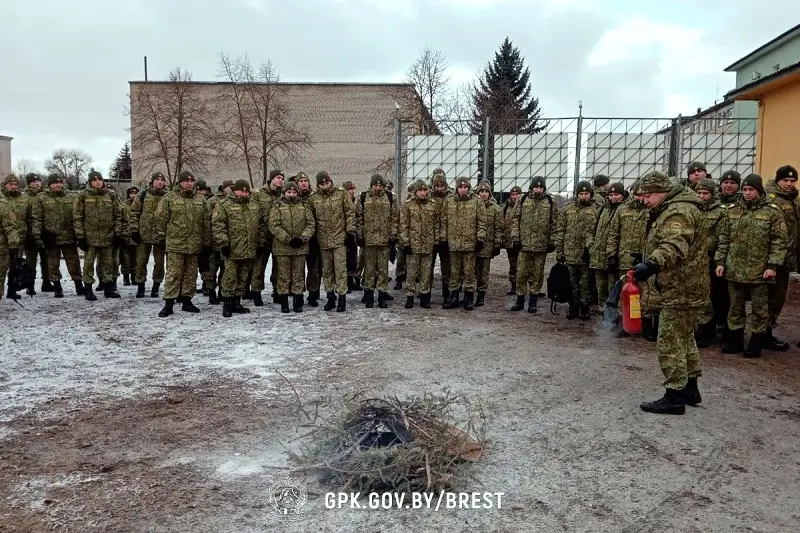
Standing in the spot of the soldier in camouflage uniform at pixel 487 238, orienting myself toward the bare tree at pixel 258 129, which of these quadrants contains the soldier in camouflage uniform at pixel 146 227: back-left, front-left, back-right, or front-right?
front-left

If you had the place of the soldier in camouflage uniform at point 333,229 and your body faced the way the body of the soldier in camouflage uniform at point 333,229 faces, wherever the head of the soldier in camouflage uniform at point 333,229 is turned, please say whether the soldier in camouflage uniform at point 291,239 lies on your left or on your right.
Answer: on your right

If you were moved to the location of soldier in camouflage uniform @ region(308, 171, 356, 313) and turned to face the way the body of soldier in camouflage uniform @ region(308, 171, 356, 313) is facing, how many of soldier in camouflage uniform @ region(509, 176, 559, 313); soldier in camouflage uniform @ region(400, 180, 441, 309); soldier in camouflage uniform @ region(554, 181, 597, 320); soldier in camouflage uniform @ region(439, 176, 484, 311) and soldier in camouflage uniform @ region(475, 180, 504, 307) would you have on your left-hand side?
5

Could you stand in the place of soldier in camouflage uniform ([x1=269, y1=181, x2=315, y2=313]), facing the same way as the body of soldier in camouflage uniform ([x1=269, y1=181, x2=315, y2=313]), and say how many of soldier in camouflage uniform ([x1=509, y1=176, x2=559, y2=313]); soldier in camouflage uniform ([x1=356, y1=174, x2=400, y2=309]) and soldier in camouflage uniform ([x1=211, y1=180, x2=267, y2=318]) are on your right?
1

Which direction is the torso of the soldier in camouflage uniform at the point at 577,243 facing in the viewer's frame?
toward the camera

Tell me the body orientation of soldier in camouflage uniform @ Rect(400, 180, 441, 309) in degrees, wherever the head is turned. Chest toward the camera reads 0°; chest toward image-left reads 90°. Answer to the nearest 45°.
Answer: approximately 0°

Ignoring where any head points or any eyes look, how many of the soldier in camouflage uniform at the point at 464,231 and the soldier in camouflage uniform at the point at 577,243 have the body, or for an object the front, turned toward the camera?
2

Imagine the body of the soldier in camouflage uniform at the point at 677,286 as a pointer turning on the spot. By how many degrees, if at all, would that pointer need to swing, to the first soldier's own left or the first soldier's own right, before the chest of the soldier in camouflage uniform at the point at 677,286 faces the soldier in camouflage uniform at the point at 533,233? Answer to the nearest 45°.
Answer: approximately 45° to the first soldier's own right

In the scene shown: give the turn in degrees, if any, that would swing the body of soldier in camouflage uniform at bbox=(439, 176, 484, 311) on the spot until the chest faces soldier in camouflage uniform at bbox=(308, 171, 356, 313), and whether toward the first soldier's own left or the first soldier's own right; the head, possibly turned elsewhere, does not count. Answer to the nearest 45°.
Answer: approximately 90° to the first soldier's own right

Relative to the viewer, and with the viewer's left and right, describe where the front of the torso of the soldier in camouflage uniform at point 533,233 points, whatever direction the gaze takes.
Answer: facing the viewer

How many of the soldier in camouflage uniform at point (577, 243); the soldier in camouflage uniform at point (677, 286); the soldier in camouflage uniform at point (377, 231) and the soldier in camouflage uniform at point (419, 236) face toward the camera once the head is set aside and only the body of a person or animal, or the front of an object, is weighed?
3
